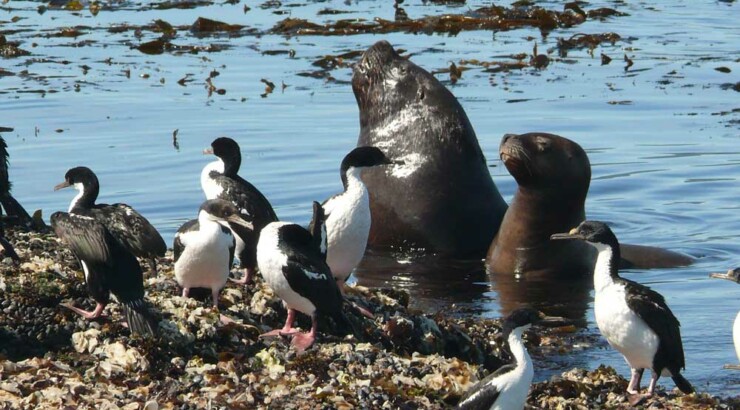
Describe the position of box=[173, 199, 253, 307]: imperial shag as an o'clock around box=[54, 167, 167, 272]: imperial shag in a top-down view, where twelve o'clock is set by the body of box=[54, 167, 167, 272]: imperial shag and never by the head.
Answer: box=[173, 199, 253, 307]: imperial shag is roughly at 7 o'clock from box=[54, 167, 167, 272]: imperial shag.

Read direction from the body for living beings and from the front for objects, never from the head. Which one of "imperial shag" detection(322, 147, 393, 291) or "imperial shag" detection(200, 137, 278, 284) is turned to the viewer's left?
"imperial shag" detection(200, 137, 278, 284)

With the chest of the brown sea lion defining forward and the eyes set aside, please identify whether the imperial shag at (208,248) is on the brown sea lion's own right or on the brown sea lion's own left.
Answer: on the brown sea lion's own left

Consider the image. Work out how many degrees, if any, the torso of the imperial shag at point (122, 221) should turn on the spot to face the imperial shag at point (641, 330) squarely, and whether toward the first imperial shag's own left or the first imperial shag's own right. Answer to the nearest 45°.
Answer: approximately 135° to the first imperial shag's own left

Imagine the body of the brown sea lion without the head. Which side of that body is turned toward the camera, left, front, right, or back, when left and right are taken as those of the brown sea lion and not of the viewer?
left

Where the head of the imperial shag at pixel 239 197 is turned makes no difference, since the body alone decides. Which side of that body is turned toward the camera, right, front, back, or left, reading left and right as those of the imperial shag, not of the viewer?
left

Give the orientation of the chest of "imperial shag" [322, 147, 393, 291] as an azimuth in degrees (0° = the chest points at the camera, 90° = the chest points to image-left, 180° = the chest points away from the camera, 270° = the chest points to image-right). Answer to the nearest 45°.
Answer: approximately 315°

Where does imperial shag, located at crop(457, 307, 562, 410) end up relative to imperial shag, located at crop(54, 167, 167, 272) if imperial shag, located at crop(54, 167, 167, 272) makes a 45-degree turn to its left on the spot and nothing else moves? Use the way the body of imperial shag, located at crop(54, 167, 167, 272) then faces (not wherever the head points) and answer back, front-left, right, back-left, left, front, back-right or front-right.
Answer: left
